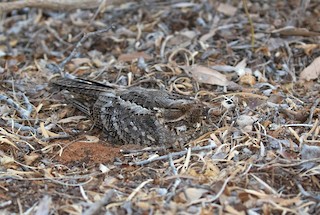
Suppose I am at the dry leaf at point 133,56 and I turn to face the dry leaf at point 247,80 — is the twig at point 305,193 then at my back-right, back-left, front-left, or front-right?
front-right

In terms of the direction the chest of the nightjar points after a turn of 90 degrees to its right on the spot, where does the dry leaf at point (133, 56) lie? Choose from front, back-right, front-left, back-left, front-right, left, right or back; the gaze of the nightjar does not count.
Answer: back

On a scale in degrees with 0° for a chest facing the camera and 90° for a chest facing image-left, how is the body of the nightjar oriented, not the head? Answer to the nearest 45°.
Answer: approximately 270°

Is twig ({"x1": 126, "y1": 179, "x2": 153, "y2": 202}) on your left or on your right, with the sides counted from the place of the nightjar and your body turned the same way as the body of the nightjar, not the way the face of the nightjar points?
on your right

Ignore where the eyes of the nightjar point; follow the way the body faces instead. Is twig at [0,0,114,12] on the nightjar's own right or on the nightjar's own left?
on the nightjar's own left

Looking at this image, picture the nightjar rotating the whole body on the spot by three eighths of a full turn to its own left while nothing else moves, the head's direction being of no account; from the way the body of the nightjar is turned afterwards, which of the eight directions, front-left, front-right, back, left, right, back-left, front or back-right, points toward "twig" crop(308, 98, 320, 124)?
back-right

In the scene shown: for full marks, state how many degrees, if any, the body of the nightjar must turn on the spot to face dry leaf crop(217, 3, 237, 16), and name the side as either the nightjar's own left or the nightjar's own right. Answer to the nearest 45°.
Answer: approximately 45° to the nightjar's own left

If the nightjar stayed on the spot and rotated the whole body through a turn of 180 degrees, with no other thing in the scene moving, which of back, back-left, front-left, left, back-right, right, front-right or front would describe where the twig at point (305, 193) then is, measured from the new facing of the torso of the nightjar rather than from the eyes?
back-left

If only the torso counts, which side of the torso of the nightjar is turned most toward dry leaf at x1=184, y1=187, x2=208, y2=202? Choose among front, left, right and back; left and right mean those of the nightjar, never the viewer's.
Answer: right

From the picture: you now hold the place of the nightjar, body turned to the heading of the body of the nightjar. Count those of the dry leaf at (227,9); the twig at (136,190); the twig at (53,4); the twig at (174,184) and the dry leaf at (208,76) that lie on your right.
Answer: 2

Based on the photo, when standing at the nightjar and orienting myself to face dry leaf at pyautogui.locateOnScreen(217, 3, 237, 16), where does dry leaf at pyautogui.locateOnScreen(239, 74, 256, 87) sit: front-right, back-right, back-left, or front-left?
front-right

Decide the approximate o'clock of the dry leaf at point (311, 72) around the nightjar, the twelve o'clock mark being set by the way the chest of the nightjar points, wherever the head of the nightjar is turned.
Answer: The dry leaf is roughly at 11 o'clock from the nightjar.

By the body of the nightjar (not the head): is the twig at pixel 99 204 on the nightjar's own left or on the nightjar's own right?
on the nightjar's own right
